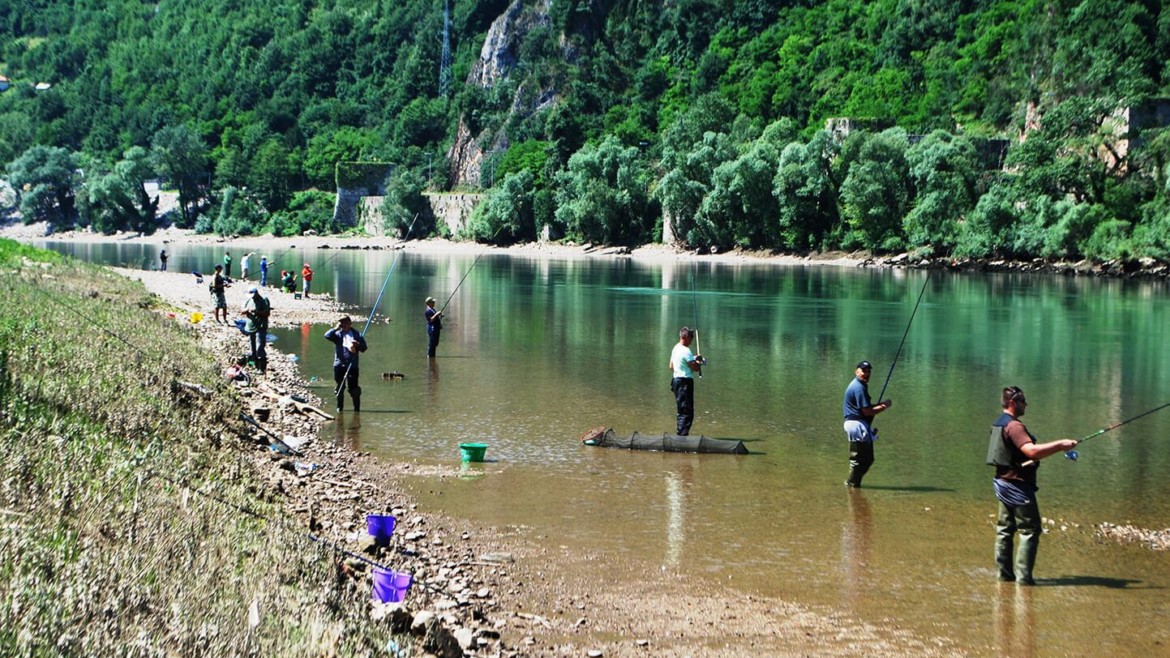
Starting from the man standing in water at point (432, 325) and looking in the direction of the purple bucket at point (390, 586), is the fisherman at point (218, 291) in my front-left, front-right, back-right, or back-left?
back-right

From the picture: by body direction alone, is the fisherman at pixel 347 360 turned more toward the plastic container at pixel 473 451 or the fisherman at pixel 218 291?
the plastic container

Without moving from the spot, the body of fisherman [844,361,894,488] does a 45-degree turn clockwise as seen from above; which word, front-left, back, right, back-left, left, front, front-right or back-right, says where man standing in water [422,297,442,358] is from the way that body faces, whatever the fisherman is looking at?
back

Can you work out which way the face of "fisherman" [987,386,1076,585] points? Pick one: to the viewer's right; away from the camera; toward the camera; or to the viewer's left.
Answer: to the viewer's right

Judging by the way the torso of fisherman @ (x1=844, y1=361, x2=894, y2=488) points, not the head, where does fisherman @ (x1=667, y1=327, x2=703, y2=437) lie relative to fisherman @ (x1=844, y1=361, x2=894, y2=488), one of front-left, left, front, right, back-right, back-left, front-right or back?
back-left

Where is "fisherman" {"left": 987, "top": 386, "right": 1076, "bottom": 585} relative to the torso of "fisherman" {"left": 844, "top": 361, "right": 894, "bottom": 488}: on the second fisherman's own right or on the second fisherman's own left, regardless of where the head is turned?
on the second fisherman's own right

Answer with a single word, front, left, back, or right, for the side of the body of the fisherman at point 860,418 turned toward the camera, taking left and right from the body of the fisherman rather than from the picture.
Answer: right
